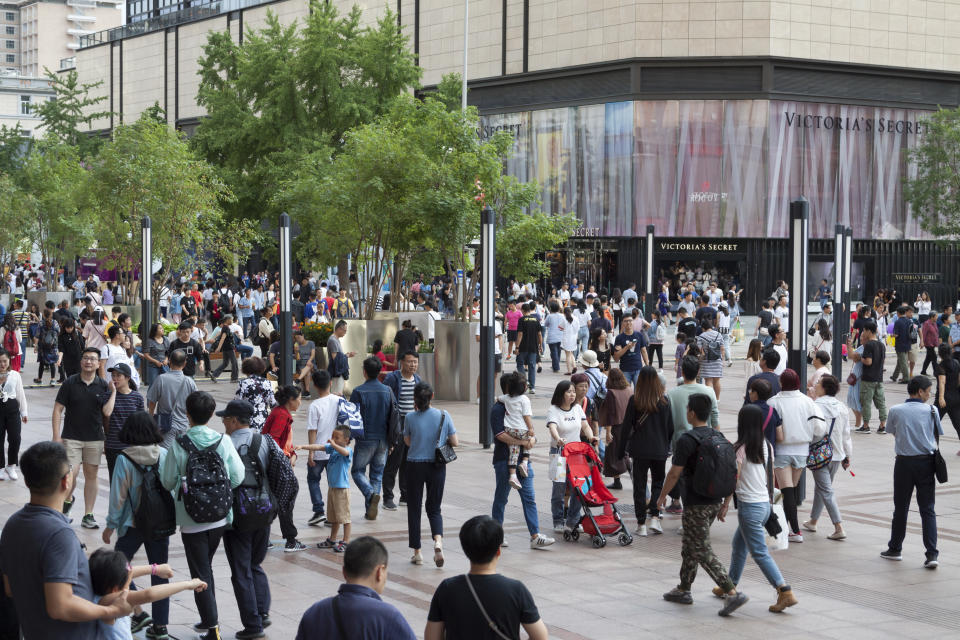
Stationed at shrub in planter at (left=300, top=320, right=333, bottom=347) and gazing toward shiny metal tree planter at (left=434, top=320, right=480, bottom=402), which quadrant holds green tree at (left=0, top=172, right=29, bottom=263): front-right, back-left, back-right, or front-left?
back-left

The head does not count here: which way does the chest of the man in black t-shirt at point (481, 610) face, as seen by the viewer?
away from the camera

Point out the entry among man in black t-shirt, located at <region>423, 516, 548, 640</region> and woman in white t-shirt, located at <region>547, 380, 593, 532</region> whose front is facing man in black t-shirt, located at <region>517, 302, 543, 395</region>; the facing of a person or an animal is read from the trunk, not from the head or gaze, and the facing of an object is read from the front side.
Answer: man in black t-shirt, located at <region>423, 516, 548, 640</region>

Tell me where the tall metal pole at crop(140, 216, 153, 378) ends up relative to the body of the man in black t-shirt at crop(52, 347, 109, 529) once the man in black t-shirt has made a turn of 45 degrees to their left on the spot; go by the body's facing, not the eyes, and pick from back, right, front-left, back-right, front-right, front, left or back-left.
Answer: back-left

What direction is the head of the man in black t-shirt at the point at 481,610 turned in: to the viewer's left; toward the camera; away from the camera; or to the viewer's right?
away from the camera

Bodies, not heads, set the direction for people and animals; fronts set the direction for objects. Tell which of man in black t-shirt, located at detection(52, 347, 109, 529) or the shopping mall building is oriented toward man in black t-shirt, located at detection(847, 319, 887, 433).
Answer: the shopping mall building

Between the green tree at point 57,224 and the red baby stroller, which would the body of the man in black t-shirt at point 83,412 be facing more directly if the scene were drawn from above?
the red baby stroller

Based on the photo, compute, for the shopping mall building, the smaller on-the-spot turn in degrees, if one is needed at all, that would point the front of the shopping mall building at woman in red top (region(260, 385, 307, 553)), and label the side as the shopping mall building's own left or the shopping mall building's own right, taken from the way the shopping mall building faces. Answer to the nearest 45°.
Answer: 0° — it already faces them

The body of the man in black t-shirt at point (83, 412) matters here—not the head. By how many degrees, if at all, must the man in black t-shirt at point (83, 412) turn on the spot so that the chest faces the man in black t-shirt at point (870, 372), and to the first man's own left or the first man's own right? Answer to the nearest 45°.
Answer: approximately 90° to the first man's own left

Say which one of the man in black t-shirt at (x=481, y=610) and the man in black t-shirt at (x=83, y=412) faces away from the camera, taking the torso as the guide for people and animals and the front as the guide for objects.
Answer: the man in black t-shirt at (x=481, y=610)
